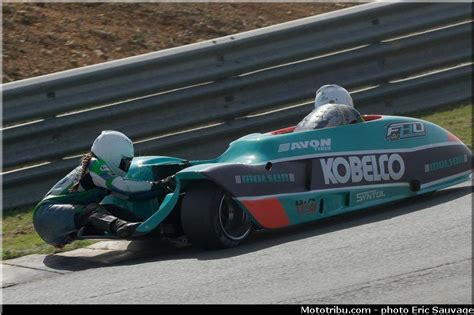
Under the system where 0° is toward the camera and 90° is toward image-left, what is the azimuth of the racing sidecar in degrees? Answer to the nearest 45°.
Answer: approximately 225°
